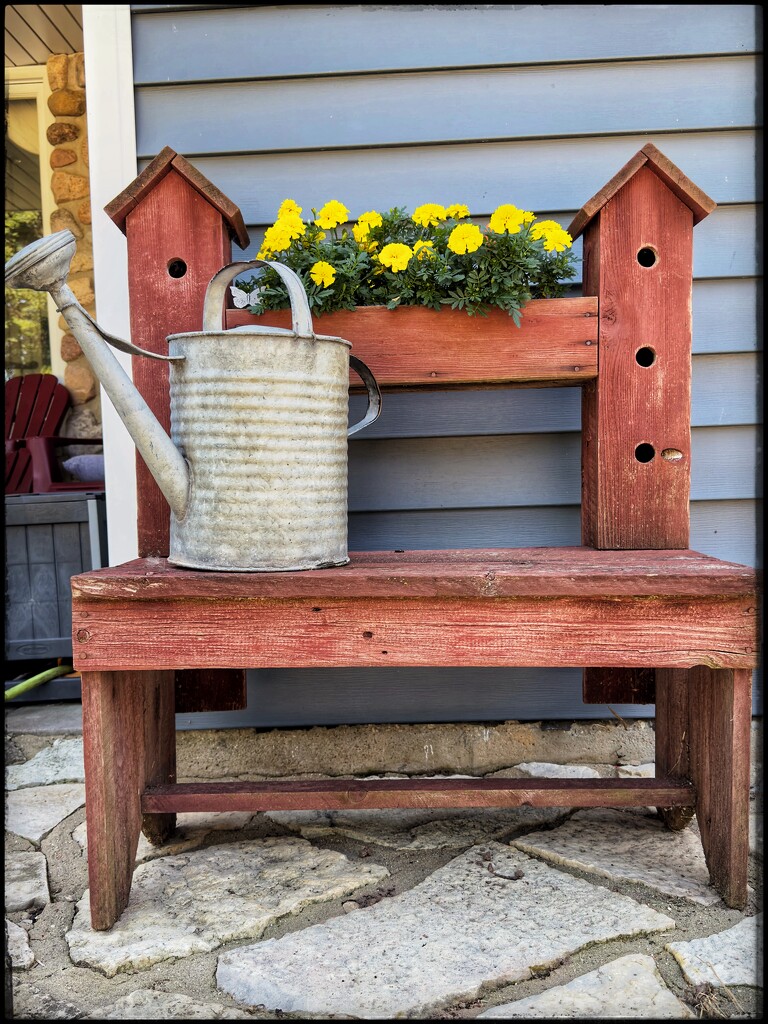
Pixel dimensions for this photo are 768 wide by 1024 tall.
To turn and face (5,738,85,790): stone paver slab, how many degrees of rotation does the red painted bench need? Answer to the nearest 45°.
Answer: approximately 135° to its right

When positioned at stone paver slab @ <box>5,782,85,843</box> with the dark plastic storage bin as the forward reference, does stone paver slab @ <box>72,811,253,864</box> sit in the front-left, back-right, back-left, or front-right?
back-right

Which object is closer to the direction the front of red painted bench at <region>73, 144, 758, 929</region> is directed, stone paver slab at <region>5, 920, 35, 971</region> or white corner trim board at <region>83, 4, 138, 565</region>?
the stone paver slab

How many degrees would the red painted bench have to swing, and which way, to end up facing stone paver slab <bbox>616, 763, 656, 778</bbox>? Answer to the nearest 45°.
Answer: approximately 135° to its left

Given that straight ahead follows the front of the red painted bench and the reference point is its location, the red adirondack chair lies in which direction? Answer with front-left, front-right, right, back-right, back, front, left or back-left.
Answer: back-right

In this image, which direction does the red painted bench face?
toward the camera

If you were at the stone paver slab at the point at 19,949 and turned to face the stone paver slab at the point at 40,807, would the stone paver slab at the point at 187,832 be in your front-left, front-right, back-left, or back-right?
front-right

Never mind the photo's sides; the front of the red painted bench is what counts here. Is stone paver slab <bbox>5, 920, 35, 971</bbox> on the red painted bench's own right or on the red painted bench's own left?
on the red painted bench's own right

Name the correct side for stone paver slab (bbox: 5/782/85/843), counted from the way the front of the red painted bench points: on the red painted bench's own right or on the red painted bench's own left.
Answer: on the red painted bench's own right

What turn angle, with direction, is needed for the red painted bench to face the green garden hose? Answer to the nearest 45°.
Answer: approximately 135° to its right

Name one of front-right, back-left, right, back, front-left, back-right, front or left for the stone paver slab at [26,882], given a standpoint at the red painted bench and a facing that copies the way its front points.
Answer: right
